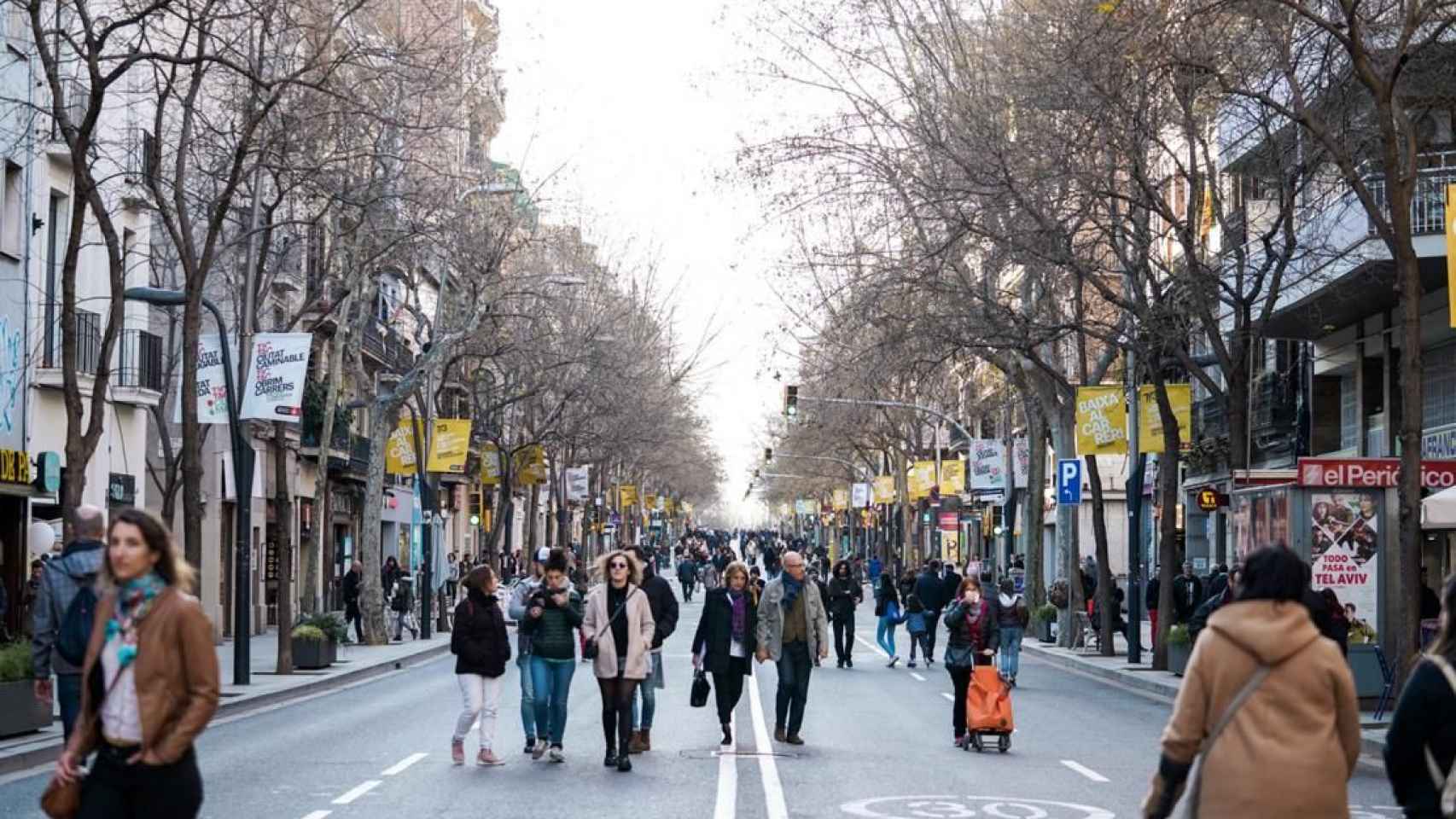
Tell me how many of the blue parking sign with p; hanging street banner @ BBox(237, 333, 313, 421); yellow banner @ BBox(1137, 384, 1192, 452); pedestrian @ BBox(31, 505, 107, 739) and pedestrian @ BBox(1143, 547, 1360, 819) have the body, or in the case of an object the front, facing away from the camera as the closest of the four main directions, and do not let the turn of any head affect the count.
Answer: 2

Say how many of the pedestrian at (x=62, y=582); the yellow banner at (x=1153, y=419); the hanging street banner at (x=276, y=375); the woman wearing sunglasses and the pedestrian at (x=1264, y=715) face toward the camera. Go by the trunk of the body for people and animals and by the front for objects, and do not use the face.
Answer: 3

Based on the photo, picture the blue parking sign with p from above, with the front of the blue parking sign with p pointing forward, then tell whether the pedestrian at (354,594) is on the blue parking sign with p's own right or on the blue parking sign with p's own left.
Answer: on the blue parking sign with p's own right

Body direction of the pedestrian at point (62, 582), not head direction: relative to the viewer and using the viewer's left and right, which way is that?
facing away from the viewer

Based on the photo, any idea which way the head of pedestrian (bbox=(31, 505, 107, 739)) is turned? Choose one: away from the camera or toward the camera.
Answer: away from the camera

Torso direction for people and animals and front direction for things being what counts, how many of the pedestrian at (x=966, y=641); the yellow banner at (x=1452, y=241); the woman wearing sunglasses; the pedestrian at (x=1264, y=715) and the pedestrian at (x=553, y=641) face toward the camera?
4

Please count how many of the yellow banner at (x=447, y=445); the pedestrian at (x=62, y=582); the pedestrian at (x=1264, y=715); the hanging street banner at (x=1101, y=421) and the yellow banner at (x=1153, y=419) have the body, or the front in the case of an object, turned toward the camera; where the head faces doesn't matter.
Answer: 3

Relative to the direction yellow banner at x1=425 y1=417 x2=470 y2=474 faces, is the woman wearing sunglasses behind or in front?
in front

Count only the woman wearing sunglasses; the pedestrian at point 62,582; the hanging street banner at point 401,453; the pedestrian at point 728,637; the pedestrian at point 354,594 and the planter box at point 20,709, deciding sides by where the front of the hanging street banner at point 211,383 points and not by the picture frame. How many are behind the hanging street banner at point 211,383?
2

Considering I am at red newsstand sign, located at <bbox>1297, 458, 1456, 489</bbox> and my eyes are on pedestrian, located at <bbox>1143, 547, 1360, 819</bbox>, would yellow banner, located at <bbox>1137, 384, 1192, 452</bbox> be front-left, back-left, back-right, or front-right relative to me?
back-right

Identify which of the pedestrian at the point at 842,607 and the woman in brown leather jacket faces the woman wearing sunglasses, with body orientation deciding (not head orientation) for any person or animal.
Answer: the pedestrian

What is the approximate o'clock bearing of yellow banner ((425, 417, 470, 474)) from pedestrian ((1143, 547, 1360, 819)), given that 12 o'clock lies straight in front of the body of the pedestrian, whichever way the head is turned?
The yellow banner is roughly at 11 o'clock from the pedestrian.

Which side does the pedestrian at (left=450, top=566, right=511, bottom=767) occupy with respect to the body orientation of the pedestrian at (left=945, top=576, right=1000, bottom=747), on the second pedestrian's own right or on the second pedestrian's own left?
on the second pedestrian's own right

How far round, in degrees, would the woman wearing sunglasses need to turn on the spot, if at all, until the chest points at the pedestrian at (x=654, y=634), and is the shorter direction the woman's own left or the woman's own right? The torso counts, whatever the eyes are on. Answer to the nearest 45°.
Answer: approximately 180°

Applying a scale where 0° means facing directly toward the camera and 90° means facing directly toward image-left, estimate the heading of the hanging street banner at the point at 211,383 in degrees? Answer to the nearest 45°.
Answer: approximately 0°

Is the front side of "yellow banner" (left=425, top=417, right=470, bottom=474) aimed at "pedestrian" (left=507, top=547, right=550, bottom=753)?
yes

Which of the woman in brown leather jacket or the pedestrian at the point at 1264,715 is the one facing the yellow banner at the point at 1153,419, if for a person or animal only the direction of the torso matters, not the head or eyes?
the pedestrian
